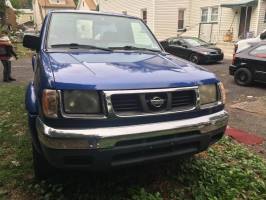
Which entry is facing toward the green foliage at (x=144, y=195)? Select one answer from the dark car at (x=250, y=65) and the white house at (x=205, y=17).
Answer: the white house

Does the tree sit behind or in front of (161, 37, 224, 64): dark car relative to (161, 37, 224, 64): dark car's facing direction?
behind

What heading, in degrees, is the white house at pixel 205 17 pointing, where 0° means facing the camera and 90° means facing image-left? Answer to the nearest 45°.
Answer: approximately 0°

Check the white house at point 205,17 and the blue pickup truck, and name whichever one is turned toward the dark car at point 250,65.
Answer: the white house

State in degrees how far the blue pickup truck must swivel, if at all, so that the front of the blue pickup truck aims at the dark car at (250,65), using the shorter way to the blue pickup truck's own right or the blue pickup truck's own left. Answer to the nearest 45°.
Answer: approximately 90° to the blue pickup truck's own left

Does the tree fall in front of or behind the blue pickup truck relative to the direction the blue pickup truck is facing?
behind

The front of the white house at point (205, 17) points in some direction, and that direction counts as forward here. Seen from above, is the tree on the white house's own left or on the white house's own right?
on the white house's own right

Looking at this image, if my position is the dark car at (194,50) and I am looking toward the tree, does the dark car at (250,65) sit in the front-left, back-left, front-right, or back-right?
back-left

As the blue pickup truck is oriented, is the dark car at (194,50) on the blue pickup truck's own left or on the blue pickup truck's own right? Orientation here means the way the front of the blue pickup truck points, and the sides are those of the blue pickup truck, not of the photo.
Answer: on the blue pickup truck's own left
